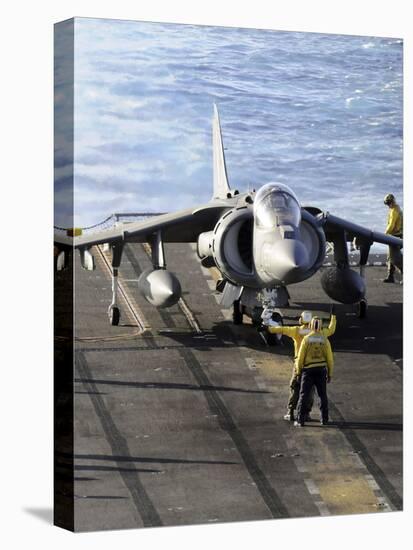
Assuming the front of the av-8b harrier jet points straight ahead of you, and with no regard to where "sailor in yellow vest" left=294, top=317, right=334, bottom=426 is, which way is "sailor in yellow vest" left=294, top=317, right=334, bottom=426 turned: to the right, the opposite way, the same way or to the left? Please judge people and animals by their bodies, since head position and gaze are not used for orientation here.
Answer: the opposite way

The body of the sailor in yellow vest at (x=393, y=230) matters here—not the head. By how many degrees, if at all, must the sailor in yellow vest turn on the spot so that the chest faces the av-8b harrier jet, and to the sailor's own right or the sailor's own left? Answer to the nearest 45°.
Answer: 0° — they already face it

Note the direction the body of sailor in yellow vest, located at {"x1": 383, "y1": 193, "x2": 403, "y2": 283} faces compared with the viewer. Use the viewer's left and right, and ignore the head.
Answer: facing to the left of the viewer

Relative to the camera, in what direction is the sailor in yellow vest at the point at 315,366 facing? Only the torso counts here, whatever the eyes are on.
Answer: away from the camera

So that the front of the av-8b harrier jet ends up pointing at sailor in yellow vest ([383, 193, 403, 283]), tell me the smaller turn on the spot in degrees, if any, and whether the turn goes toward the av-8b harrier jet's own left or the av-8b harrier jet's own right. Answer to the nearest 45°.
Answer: approximately 90° to the av-8b harrier jet's own left

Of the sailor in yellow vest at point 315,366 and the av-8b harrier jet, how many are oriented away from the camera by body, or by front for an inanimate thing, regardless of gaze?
1
